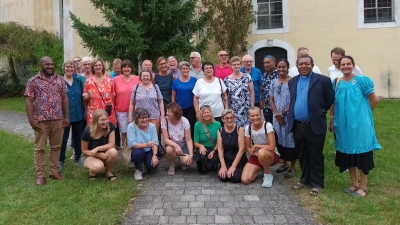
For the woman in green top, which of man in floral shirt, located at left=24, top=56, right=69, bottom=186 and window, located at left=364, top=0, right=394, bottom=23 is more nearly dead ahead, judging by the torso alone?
the man in floral shirt

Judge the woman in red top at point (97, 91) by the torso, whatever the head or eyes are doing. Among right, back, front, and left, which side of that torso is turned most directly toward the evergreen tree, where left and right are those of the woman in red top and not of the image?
back

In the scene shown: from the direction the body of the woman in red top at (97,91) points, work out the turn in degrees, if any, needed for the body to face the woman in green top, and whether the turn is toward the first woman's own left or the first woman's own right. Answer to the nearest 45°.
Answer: approximately 90° to the first woman's own left

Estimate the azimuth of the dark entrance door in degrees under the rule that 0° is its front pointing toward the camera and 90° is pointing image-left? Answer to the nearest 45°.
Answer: approximately 0°

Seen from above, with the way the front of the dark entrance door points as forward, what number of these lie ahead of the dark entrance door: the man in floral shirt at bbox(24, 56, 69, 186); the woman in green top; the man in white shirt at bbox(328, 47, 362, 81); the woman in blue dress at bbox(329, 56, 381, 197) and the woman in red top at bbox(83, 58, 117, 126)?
5

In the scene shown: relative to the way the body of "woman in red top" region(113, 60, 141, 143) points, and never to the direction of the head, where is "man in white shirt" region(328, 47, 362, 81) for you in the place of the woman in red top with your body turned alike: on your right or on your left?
on your left

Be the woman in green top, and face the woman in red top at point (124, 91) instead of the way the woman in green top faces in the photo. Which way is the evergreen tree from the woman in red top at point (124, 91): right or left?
right

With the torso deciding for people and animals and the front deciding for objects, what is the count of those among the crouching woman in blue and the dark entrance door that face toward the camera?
2

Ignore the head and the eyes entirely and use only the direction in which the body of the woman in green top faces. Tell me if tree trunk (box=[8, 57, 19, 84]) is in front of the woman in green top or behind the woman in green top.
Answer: behind

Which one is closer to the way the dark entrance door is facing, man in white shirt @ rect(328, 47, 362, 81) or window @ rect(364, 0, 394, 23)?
the man in white shirt

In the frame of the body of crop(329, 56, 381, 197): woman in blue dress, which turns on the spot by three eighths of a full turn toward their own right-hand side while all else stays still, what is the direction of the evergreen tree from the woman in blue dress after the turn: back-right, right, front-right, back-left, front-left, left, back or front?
front-left
